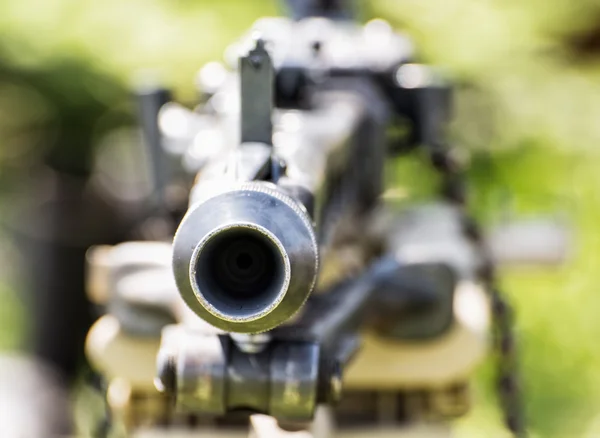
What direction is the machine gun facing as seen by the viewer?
toward the camera
